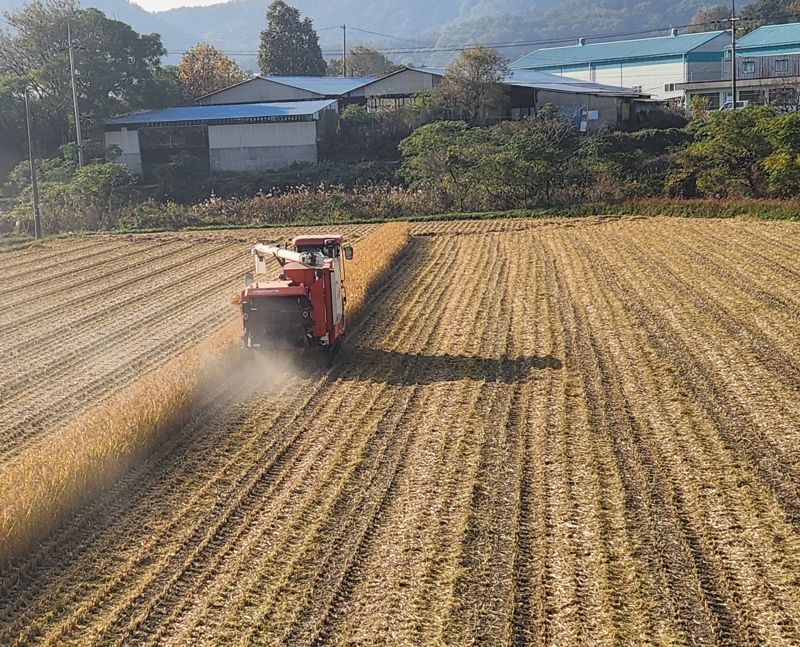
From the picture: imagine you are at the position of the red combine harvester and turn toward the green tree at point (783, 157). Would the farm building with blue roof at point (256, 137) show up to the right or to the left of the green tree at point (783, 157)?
left

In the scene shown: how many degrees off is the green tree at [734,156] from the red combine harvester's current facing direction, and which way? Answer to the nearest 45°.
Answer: approximately 45° to its right

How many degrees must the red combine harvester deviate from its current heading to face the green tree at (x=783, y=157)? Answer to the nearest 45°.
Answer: approximately 45° to its right

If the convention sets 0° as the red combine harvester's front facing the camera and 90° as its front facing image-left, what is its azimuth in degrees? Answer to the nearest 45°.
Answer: approximately 180°

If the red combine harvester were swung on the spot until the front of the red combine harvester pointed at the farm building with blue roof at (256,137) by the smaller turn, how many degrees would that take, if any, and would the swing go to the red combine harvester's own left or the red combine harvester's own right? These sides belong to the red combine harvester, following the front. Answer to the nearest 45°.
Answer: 0° — it already faces it
